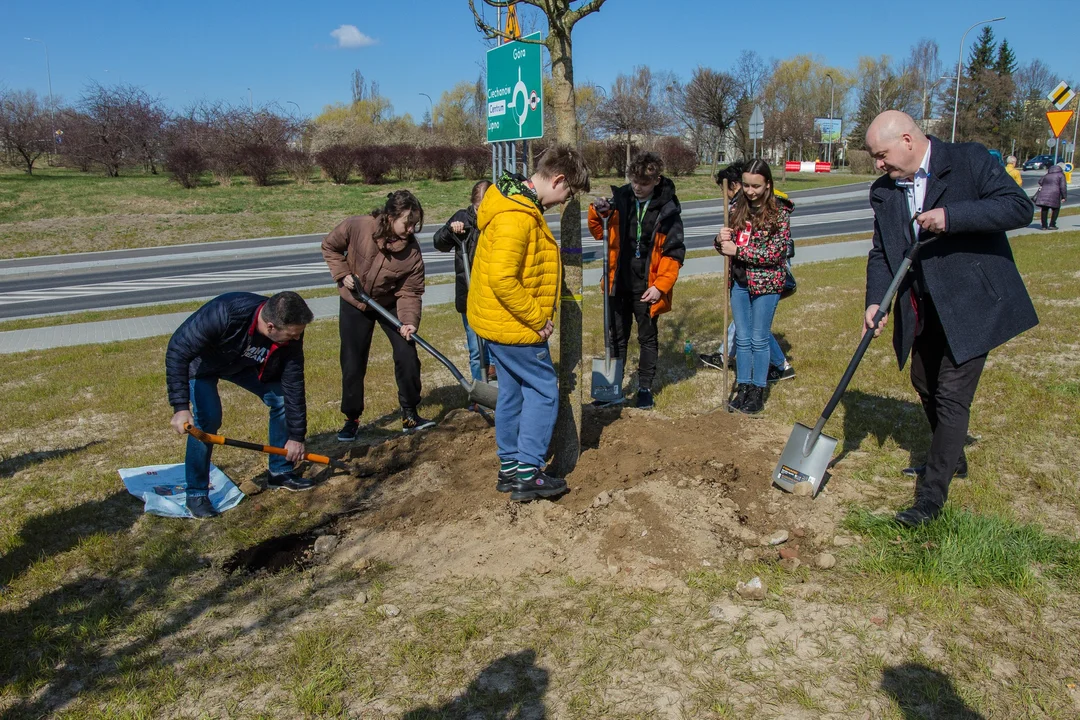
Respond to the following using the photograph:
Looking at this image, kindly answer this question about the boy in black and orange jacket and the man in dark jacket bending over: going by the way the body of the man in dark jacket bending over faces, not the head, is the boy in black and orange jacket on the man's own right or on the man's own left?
on the man's own left

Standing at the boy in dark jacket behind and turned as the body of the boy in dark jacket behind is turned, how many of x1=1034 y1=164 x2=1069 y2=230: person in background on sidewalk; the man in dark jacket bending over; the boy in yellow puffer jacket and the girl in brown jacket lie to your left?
1

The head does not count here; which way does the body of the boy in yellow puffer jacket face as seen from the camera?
to the viewer's right

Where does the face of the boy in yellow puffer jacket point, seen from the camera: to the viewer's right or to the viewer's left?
to the viewer's right

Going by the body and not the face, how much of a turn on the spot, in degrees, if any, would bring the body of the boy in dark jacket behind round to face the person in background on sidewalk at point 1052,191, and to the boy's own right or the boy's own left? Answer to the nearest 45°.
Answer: approximately 90° to the boy's own left

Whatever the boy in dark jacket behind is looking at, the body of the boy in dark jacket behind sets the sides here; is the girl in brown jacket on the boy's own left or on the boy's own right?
on the boy's own right

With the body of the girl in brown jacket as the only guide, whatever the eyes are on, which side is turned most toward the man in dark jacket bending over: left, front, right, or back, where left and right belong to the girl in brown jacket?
right

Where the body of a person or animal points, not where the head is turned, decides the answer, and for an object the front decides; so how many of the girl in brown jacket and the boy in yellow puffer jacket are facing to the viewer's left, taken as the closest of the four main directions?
0

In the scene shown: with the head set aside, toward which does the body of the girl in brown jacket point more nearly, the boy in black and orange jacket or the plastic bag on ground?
the boy in black and orange jacket

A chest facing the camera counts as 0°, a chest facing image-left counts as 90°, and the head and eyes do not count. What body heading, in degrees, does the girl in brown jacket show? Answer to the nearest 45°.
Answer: approximately 315°

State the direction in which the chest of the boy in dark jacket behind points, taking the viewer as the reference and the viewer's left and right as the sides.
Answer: facing the viewer and to the right of the viewer

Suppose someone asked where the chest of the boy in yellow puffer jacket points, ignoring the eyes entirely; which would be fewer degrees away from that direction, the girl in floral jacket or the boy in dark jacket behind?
the girl in floral jacket
